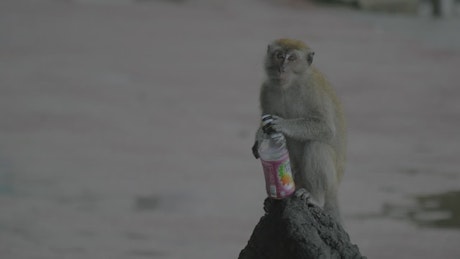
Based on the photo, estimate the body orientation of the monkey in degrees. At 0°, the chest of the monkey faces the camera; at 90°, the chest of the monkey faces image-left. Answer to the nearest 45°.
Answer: approximately 45°
